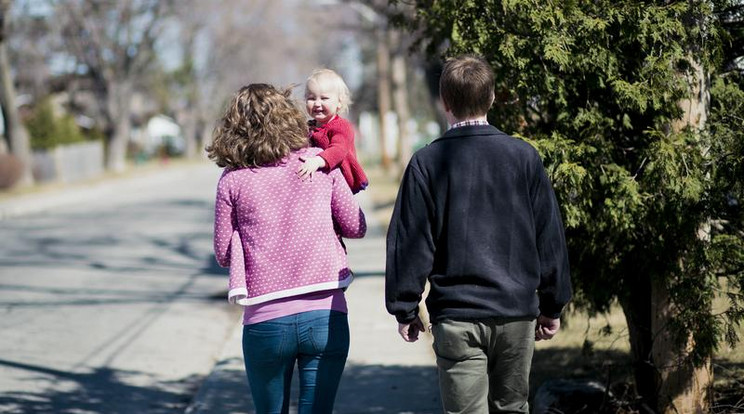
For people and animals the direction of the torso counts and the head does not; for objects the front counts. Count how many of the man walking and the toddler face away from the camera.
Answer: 1

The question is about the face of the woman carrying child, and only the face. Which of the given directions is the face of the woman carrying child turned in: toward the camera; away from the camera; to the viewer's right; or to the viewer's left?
away from the camera

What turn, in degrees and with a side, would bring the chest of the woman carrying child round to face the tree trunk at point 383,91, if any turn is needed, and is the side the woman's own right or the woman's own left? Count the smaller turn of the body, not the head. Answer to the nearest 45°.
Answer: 0° — they already face it

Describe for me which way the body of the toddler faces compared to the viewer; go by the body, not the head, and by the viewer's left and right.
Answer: facing the viewer and to the left of the viewer

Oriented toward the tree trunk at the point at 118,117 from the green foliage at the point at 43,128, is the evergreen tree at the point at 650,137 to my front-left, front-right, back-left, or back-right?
back-right

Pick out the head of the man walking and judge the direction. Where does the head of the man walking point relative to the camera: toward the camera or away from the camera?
away from the camera

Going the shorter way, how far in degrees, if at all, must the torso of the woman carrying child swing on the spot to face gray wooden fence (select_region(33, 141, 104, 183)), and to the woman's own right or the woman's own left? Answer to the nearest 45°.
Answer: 0° — they already face it

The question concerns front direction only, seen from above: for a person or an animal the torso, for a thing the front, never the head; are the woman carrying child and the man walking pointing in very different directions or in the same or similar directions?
same or similar directions

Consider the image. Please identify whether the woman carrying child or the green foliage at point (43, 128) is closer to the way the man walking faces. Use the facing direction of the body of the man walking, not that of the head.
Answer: the green foliage

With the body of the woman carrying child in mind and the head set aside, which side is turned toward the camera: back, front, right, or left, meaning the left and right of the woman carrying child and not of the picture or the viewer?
back

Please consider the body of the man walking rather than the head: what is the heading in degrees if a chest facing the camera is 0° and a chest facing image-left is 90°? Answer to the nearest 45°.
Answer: approximately 180°

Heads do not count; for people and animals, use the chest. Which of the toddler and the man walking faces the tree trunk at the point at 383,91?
the man walking

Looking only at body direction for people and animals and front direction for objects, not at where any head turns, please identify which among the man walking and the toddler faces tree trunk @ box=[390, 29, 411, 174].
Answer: the man walking

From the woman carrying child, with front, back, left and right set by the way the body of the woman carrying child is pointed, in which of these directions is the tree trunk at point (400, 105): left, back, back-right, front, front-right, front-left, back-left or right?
front

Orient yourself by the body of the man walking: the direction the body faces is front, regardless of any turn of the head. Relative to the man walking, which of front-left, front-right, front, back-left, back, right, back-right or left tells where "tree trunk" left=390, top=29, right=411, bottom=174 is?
front

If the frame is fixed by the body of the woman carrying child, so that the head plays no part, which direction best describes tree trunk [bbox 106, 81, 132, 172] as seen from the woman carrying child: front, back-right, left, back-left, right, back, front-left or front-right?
front
